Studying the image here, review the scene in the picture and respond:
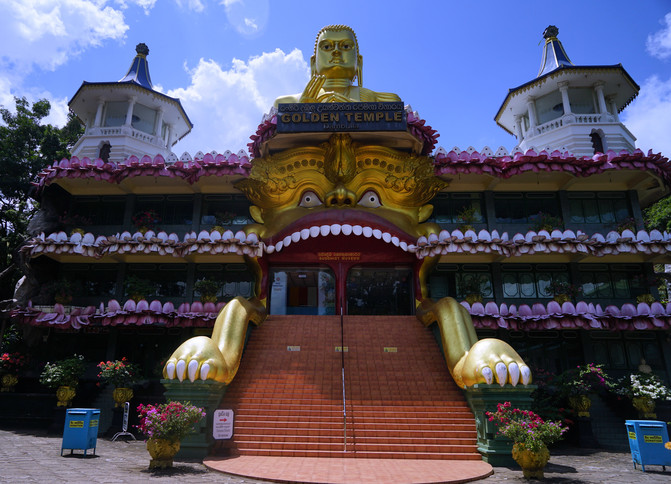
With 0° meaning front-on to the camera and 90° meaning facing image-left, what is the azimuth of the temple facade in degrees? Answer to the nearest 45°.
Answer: approximately 0°

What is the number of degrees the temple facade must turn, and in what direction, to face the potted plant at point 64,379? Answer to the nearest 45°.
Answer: approximately 90° to its right

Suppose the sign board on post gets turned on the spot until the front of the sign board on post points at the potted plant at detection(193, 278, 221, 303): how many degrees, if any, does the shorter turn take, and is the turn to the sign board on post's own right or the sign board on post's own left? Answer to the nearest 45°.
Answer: approximately 180°

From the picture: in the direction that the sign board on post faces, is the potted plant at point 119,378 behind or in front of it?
behind

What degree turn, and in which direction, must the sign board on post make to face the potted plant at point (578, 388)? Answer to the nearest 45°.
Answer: approximately 90° to its left

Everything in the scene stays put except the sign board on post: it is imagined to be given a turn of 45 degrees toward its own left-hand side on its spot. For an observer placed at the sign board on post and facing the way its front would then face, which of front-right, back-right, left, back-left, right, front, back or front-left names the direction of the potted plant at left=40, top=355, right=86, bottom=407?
back

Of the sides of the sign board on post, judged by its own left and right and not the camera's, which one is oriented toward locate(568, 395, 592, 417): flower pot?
left

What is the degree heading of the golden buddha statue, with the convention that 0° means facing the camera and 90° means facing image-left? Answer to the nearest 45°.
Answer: approximately 0°

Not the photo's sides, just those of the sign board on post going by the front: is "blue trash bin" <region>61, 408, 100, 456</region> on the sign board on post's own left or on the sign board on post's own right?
on the sign board on post's own right
